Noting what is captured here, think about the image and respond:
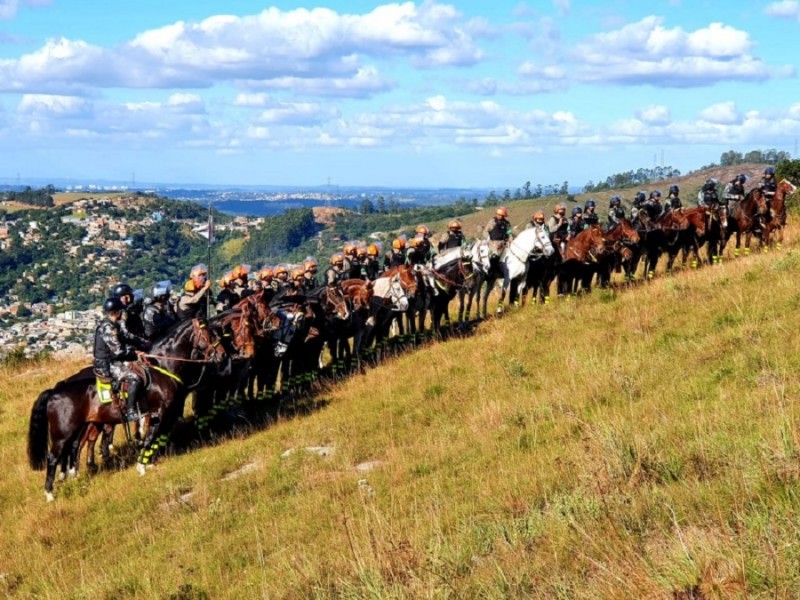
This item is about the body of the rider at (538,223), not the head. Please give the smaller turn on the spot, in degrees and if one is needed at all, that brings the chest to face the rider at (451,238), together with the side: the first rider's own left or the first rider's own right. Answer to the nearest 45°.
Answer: approximately 135° to the first rider's own right

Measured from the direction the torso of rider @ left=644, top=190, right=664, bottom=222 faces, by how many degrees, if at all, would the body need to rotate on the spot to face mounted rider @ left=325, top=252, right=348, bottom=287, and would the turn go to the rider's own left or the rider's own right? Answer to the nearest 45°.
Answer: approximately 90° to the rider's own right

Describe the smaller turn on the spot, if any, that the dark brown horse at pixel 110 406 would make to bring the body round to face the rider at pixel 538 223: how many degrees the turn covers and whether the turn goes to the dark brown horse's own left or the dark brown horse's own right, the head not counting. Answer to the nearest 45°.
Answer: approximately 45° to the dark brown horse's own left

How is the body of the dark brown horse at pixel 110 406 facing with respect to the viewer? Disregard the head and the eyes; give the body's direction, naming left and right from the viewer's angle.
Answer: facing to the right of the viewer

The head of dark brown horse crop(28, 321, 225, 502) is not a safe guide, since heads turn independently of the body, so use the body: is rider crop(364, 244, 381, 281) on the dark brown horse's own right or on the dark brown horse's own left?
on the dark brown horse's own left

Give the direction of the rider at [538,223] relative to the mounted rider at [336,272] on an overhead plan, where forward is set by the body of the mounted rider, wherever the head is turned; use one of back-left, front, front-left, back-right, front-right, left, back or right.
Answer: front-left

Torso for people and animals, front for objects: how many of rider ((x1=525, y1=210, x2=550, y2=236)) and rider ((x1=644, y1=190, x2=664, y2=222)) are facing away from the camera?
0

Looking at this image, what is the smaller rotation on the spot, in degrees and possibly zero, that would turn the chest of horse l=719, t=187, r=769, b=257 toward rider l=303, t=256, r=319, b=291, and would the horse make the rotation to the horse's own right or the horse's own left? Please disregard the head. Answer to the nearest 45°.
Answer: approximately 90° to the horse's own right

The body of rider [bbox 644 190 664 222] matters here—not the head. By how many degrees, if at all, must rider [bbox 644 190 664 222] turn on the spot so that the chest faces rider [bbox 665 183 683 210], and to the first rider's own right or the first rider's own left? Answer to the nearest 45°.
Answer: approximately 90° to the first rider's own left

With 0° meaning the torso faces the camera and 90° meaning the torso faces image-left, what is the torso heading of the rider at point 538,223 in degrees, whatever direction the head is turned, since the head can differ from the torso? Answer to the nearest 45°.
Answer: approximately 315°

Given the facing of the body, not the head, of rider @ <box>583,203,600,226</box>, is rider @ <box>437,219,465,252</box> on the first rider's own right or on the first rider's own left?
on the first rider's own right
